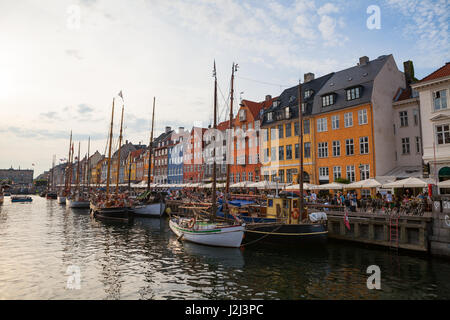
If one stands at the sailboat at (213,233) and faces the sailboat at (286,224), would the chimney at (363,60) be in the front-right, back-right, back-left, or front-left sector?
front-left

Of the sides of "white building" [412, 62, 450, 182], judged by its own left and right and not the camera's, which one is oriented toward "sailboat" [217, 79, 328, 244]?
front

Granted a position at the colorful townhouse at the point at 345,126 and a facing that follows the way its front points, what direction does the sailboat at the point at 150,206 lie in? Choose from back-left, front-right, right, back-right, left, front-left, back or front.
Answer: front-right

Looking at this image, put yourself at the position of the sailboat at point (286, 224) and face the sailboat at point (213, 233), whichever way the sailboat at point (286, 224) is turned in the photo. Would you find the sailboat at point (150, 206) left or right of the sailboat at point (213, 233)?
right

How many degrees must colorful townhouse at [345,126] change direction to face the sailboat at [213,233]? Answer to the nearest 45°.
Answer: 0° — it already faces it

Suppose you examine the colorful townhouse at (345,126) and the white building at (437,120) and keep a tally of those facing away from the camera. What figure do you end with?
0

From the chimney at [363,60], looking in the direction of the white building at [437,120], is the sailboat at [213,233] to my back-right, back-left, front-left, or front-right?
front-right

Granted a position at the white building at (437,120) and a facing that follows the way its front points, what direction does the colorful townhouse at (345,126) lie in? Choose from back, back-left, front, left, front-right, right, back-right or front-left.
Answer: right

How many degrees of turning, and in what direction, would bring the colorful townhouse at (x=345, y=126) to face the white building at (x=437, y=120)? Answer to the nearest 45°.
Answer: approximately 90° to its left

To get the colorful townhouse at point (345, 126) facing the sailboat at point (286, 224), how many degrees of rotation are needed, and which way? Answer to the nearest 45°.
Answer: approximately 45° to its left

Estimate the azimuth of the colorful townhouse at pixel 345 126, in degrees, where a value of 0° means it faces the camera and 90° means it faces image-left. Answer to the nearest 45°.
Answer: approximately 45°

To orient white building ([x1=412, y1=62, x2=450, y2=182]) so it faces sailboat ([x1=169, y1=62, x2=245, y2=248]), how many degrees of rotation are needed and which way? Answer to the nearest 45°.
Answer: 0° — it already faces it

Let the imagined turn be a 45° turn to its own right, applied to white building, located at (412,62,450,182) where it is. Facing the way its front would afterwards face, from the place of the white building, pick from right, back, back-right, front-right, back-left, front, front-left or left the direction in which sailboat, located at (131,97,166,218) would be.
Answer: front

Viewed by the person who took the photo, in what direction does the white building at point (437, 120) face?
facing the viewer and to the left of the viewer

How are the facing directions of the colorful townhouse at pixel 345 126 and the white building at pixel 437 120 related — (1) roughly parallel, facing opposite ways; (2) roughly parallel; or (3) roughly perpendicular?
roughly parallel
